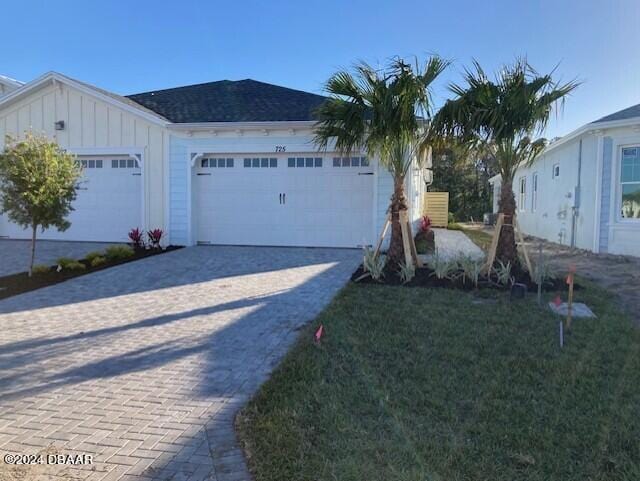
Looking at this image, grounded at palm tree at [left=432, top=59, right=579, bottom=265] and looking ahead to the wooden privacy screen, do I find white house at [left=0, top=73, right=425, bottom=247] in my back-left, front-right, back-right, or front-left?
front-left

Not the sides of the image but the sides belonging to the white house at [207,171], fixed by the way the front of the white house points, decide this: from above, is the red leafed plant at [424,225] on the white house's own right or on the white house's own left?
on the white house's own left

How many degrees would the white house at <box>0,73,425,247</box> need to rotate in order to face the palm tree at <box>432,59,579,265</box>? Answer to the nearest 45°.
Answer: approximately 45° to its left

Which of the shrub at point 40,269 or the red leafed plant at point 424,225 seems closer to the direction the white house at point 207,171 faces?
the shrub

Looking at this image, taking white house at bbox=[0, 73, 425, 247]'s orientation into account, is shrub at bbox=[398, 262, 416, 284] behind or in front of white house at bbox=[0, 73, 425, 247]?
in front

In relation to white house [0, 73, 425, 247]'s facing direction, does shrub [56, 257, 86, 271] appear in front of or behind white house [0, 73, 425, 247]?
in front

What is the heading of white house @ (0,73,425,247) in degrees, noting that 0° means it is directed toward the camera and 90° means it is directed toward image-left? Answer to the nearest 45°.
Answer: approximately 0°
